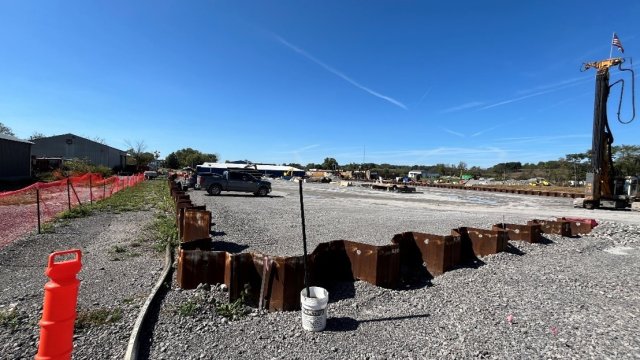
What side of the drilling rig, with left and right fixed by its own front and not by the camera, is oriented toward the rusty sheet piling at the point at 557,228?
left

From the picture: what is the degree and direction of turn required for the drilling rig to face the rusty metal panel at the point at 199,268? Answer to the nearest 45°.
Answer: approximately 90° to its left

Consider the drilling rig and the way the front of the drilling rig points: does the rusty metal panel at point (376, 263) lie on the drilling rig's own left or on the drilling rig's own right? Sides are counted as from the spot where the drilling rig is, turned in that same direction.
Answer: on the drilling rig's own left

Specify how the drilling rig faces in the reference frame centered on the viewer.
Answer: facing to the left of the viewer

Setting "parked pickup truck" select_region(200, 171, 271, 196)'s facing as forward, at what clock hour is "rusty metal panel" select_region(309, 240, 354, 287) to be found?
The rusty metal panel is roughly at 3 o'clock from the parked pickup truck.

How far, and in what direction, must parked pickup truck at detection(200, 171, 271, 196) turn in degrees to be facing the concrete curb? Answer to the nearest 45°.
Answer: approximately 90° to its right

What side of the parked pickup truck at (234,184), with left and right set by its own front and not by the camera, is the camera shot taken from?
right

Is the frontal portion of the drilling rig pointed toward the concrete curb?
no

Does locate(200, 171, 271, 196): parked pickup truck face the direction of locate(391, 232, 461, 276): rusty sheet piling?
no

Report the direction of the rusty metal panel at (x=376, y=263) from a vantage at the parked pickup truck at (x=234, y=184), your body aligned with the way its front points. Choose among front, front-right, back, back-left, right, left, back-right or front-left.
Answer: right

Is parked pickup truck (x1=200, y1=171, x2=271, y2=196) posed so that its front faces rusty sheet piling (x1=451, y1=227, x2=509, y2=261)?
no

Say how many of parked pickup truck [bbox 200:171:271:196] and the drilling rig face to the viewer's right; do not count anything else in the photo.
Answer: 1
